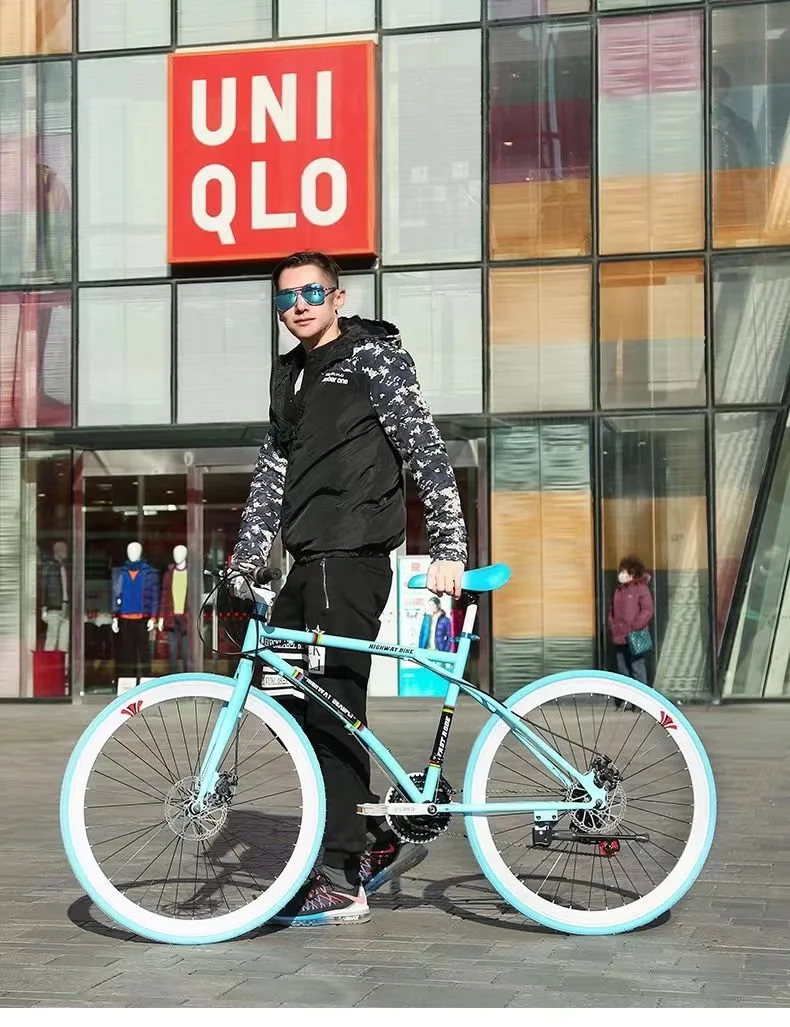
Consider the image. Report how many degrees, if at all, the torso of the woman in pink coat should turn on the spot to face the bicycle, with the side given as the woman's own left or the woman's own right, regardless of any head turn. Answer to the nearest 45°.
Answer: approximately 45° to the woman's own left

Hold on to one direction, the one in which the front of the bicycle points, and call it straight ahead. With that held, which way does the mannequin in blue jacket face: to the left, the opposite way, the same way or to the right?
to the left

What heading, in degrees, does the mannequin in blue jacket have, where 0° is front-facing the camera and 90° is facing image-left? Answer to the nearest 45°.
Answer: approximately 0°

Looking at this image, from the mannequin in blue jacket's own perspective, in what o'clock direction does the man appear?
The man is roughly at 12 o'clock from the mannequin in blue jacket.

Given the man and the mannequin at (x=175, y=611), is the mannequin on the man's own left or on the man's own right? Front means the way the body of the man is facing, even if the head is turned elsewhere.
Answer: on the man's own right

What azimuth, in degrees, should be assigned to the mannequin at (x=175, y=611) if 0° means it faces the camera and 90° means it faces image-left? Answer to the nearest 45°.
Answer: approximately 0°
